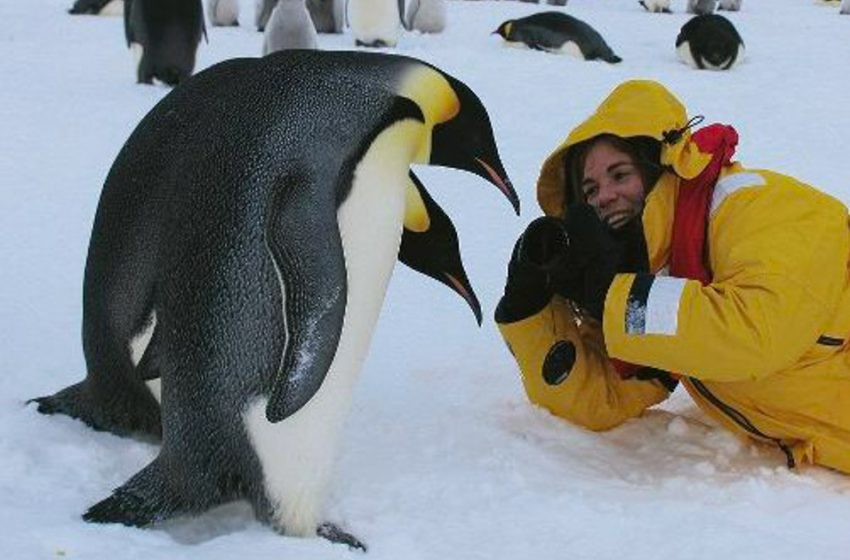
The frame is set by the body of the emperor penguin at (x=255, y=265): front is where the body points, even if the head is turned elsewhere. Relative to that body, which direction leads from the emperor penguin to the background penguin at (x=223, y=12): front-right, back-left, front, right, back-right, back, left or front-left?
left

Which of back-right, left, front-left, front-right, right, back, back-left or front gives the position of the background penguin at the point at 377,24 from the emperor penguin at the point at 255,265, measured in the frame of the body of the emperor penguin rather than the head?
left

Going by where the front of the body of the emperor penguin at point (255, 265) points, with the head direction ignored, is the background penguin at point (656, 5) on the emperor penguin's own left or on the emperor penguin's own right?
on the emperor penguin's own left

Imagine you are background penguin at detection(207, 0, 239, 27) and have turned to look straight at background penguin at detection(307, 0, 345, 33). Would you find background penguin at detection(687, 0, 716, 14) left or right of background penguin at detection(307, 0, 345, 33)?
left

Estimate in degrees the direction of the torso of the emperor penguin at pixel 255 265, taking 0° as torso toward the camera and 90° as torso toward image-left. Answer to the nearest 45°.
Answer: approximately 270°
